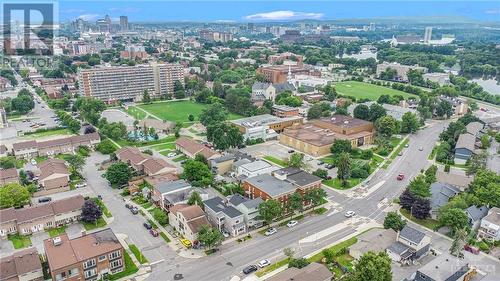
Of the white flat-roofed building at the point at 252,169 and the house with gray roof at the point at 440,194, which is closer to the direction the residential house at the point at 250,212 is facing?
the house with gray roof

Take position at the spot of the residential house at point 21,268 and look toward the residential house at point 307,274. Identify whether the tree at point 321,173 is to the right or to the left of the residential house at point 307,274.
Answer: left
